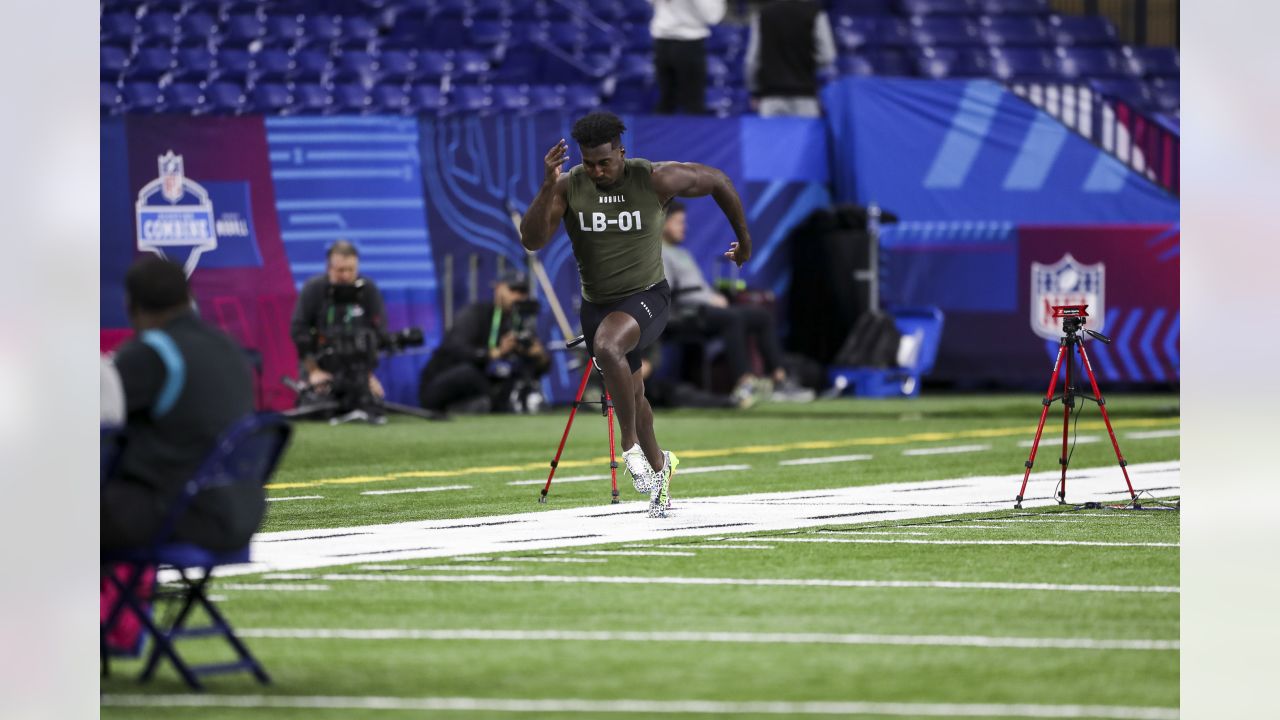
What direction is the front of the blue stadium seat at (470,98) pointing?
toward the camera

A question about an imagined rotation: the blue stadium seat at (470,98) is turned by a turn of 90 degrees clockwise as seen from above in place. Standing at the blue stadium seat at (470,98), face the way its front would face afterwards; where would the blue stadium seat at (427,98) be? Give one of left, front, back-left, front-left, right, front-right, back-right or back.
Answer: front

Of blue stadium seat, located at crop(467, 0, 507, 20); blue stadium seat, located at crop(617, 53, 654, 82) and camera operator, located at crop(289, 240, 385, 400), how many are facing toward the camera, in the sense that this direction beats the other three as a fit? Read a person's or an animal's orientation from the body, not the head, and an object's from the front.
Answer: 3

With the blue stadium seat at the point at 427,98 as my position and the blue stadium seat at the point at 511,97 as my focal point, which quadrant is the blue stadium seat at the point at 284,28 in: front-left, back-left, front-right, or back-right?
back-left

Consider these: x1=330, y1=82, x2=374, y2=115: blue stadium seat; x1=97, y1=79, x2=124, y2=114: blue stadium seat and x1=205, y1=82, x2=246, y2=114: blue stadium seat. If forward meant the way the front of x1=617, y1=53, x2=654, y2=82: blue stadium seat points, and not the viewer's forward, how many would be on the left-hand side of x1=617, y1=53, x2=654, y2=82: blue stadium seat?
0

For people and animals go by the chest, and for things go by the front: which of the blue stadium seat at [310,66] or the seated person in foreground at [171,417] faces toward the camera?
the blue stadium seat

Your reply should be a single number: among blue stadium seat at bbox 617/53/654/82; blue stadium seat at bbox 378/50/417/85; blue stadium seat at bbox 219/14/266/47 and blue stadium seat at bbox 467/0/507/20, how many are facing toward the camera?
4

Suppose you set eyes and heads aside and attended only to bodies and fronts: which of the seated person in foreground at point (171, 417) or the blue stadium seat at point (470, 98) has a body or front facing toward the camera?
the blue stadium seat

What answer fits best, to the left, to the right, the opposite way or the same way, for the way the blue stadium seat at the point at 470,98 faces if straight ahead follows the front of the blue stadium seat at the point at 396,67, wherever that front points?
the same way

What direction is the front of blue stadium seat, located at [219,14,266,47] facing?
toward the camera

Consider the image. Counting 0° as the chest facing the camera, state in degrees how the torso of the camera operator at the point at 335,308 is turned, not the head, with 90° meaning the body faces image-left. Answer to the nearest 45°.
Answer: approximately 0°

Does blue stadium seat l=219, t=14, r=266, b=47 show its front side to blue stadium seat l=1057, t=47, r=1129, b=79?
no

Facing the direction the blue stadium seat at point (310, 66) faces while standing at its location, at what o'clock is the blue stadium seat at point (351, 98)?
the blue stadium seat at point (351, 98) is roughly at 10 o'clock from the blue stadium seat at point (310, 66).

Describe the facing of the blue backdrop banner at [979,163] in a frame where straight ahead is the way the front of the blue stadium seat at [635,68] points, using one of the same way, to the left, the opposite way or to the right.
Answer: the same way

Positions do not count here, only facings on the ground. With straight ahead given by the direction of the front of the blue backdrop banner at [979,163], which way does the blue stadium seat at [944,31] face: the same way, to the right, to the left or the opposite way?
the same way

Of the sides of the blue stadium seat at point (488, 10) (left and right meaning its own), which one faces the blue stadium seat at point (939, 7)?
left

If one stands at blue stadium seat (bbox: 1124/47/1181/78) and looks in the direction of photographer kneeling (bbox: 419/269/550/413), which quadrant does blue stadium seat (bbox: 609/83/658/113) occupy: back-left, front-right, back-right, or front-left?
front-right

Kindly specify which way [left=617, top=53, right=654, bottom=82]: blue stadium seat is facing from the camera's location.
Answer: facing the viewer

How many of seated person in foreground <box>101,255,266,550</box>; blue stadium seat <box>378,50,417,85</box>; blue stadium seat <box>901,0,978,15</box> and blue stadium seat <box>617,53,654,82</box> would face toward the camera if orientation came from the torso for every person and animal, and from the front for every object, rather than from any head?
3
